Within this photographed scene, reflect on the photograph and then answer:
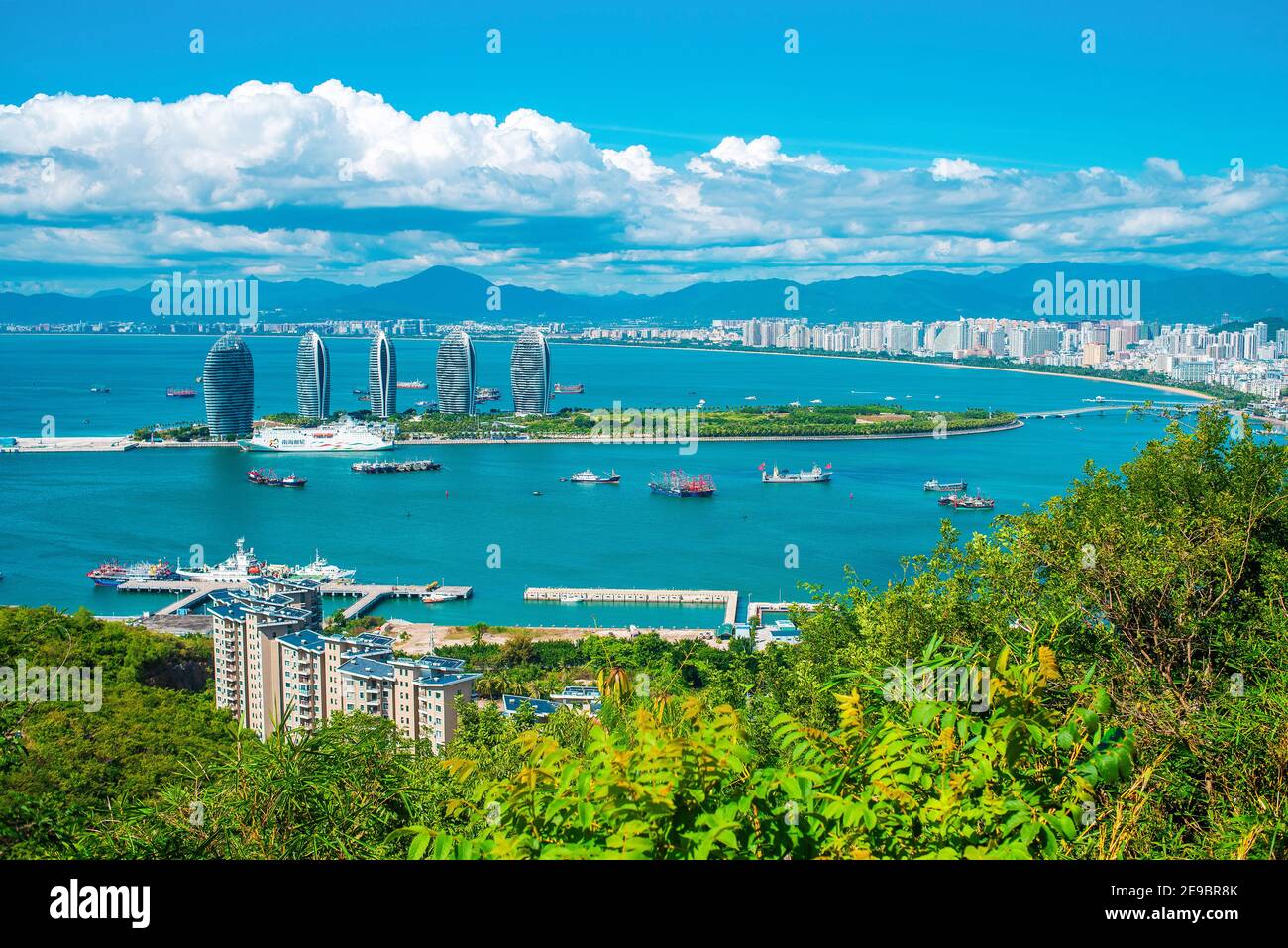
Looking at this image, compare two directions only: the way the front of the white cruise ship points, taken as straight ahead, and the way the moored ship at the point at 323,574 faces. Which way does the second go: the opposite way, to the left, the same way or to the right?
the opposite way

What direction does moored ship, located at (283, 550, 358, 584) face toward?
to the viewer's right

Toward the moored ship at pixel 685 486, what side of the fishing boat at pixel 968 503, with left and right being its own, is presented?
front

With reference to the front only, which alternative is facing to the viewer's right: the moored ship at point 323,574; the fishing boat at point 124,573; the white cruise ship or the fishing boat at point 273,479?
the moored ship

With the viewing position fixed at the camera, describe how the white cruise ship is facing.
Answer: facing to the left of the viewer

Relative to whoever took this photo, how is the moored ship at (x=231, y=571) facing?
facing to the left of the viewer

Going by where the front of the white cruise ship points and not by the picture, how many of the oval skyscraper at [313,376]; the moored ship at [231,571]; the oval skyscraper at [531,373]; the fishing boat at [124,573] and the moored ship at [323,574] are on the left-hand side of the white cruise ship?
3

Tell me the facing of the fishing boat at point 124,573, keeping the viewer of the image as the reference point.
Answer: facing to the left of the viewer
